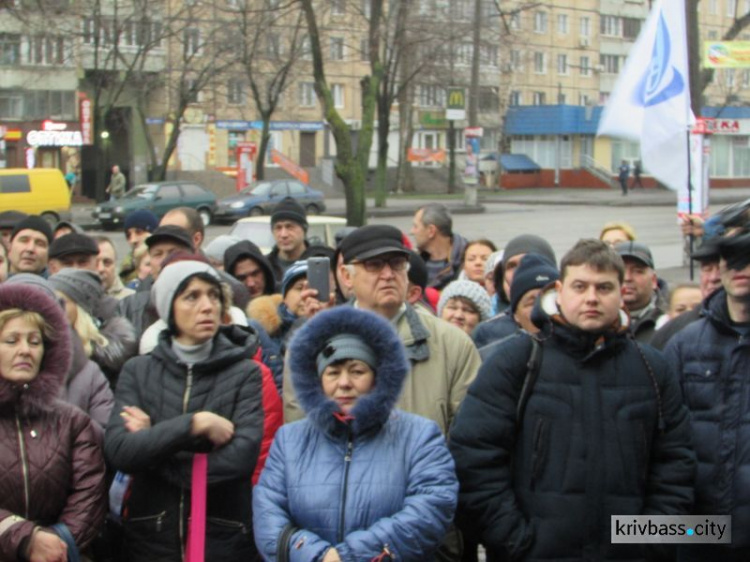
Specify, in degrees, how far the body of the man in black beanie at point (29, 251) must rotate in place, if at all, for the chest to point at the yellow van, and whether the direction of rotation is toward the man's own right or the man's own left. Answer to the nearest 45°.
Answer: approximately 180°

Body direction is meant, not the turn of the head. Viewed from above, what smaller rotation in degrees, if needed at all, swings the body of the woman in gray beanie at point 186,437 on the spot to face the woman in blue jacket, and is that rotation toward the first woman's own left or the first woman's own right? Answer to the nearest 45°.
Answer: approximately 45° to the first woman's own left

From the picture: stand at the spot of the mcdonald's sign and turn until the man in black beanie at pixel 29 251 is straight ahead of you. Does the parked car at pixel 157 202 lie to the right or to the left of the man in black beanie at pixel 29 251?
right

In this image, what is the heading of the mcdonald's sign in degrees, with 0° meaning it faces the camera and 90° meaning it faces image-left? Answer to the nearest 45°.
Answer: approximately 0°

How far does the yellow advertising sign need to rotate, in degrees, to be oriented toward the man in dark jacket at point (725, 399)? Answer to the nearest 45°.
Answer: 0° — it already faces them

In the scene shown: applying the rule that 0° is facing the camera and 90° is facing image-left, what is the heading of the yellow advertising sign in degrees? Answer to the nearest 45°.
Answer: approximately 0°
